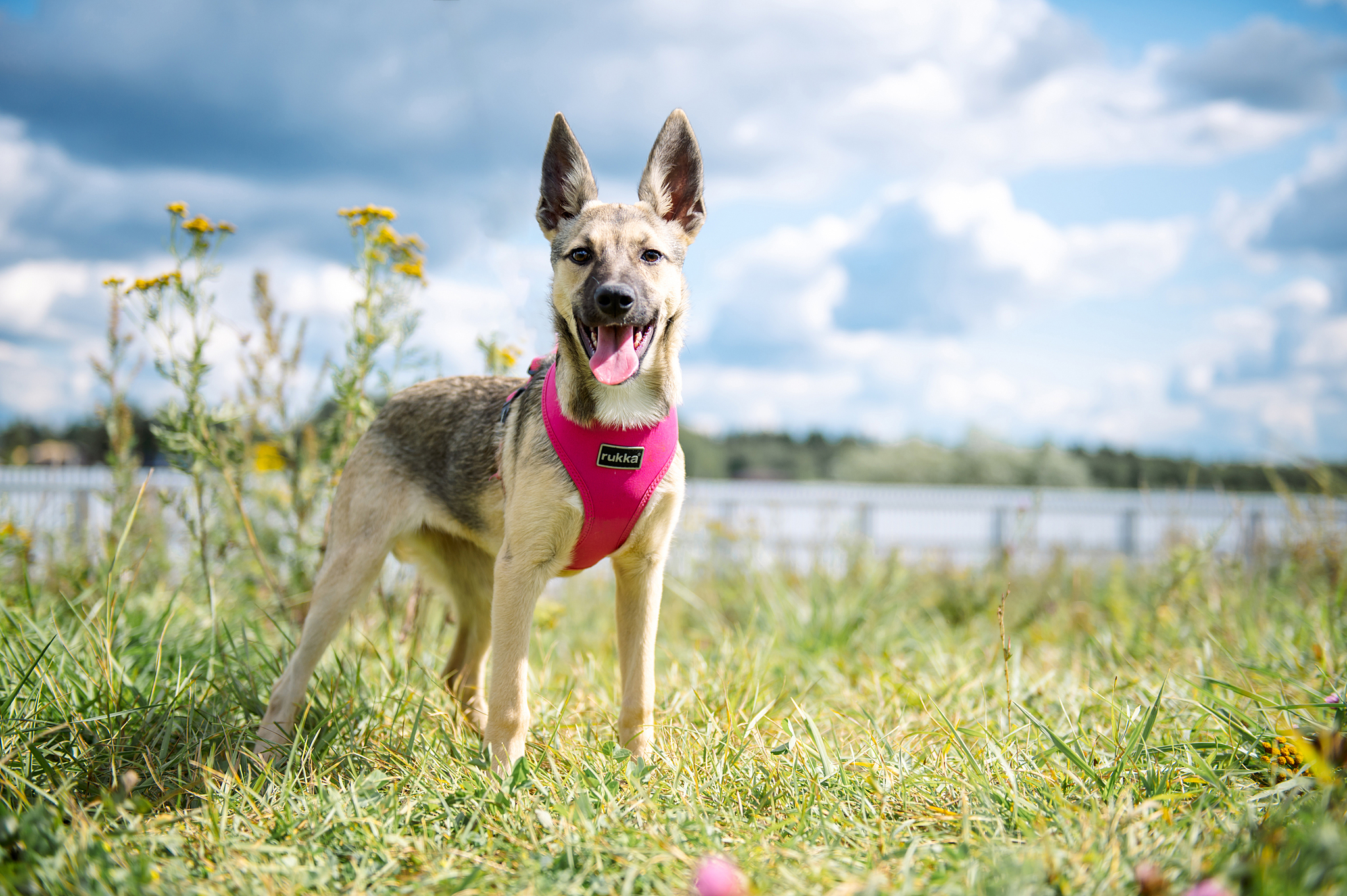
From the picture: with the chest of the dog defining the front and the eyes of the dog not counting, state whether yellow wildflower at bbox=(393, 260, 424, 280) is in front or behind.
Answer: behind

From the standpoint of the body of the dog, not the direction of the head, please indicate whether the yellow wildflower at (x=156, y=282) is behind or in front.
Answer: behind
